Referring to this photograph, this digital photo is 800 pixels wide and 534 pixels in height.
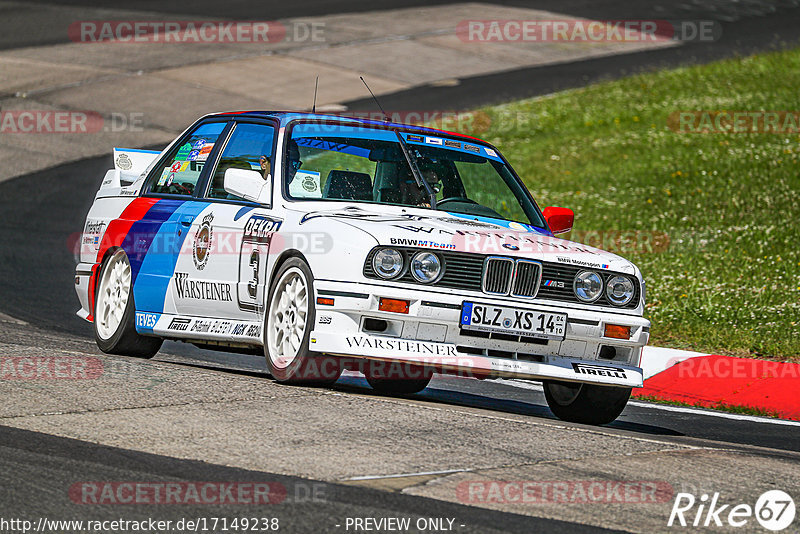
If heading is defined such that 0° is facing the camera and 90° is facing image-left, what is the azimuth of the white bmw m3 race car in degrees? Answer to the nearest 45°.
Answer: approximately 315°
